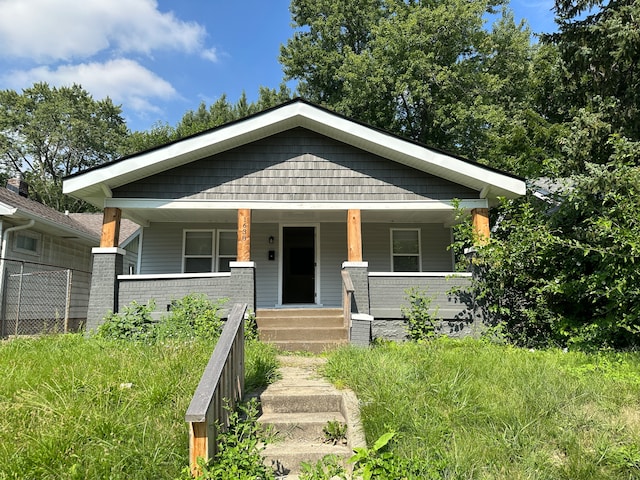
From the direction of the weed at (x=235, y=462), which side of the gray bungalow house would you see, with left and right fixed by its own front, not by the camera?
front

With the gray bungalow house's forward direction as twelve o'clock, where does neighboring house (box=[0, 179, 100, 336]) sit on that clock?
The neighboring house is roughly at 4 o'clock from the gray bungalow house.

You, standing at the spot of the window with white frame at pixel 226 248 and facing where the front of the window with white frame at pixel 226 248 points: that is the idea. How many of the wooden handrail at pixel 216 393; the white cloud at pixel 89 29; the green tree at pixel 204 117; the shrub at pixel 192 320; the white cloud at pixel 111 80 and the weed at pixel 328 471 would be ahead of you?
3

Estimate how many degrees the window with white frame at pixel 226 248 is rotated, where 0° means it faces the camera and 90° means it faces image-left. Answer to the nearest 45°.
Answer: approximately 0°

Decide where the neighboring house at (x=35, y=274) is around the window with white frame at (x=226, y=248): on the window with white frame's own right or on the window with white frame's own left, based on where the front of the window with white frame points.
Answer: on the window with white frame's own right

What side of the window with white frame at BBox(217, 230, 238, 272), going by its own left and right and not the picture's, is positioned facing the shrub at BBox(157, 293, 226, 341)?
front

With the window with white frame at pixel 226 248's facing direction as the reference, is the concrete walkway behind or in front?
in front

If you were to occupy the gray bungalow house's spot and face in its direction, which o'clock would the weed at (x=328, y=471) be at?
The weed is roughly at 12 o'clock from the gray bungalow house.

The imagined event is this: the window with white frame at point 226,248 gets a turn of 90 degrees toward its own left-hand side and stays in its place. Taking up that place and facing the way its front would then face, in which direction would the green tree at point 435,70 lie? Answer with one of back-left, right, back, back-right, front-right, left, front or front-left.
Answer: front-left
